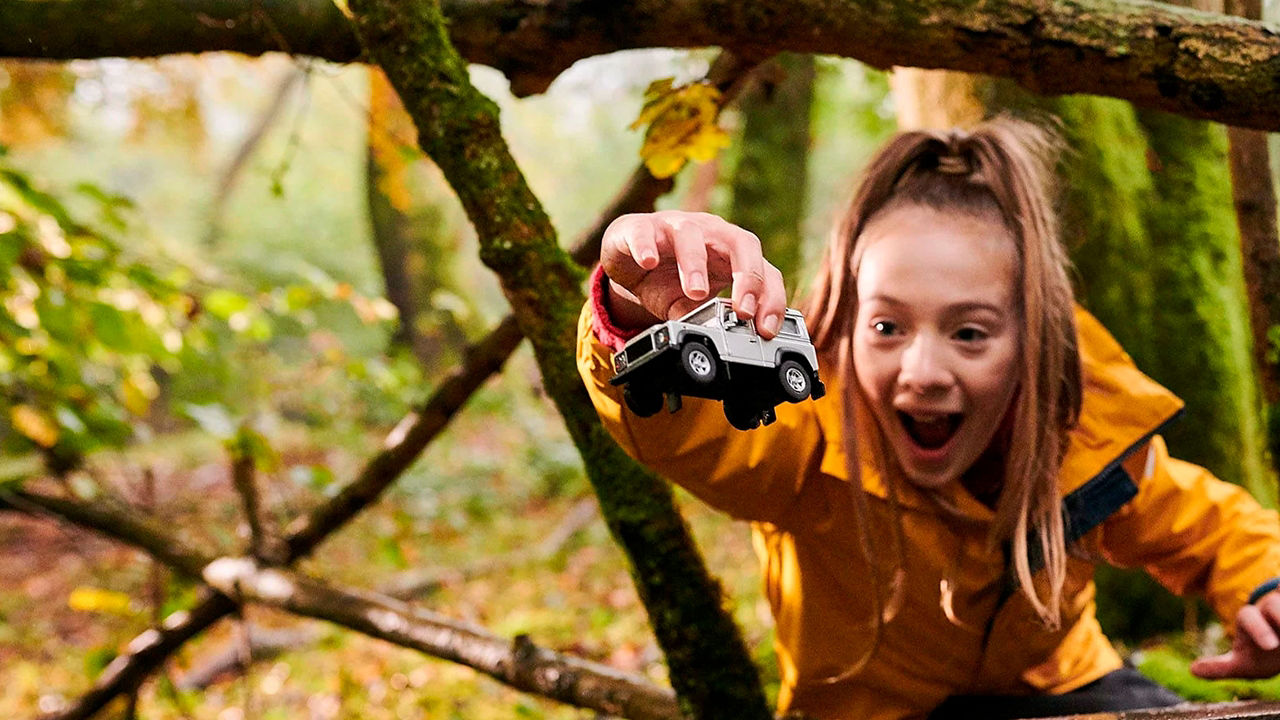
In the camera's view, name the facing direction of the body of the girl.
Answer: toward the camera

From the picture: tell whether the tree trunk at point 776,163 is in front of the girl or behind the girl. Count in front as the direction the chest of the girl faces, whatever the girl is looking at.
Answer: behind

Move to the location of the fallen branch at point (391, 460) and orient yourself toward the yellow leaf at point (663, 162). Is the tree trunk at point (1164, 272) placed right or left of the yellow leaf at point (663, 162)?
left

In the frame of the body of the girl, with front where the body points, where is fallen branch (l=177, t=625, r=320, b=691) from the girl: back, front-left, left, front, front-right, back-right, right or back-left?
back-right

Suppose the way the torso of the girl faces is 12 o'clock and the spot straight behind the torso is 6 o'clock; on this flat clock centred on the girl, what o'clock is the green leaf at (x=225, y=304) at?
The green leaf is roughly at 4 o'clock from the girl.

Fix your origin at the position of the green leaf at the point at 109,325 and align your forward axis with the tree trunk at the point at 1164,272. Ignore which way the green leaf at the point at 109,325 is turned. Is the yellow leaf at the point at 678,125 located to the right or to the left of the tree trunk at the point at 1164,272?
right

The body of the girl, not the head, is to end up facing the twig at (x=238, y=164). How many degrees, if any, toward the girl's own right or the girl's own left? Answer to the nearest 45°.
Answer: approximately 135° to the girl's own right
